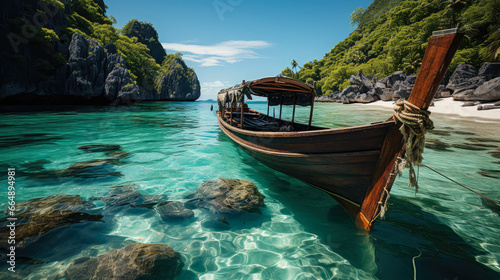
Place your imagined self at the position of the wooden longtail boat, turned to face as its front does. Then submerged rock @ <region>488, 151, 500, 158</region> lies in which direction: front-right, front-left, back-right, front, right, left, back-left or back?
left

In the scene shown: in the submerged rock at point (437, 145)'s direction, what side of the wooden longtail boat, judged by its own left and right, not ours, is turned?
left

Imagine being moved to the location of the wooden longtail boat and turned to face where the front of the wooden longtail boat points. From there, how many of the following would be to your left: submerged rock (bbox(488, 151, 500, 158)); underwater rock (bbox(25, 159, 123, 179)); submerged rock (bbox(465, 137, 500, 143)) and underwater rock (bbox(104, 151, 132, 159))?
2

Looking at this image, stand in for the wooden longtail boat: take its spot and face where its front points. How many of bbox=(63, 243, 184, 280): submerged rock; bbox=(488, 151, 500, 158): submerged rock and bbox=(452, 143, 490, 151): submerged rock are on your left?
2

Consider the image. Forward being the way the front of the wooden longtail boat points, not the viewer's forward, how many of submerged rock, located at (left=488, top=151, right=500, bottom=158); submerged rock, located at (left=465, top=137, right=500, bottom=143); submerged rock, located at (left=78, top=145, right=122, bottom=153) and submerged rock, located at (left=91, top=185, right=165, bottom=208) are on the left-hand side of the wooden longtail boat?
2

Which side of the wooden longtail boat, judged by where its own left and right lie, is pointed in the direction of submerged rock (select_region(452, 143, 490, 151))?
left

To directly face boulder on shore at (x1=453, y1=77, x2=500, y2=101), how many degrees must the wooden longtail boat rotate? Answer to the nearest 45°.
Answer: approximately 90° to its left

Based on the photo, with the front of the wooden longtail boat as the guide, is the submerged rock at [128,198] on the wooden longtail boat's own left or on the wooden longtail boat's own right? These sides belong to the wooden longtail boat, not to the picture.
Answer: on the wooden longtail boat's own right

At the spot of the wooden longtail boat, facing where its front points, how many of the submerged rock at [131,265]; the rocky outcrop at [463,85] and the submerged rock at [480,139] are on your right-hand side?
1

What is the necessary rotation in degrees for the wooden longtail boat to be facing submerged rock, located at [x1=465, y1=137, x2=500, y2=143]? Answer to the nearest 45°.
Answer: approximately 90° to its left

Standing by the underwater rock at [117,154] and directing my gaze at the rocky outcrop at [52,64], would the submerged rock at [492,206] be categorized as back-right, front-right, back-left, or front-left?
back-right

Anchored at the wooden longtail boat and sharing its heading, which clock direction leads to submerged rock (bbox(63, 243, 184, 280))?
The submerged rock is roughly at 3 o'clock from the wooden longtail boat.

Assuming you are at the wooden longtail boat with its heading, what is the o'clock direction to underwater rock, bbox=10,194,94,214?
The underwater rock is roughly at 4 o'clock from the wooden longtail boat.

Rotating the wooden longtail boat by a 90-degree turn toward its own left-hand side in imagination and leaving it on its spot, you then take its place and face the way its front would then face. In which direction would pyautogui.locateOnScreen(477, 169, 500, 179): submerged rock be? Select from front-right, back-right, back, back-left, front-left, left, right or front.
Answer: front
